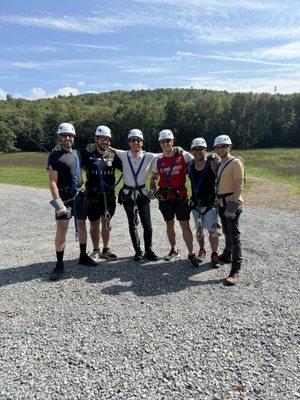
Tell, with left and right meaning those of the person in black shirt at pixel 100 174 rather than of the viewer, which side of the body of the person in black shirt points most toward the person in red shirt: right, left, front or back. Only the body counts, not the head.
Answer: left

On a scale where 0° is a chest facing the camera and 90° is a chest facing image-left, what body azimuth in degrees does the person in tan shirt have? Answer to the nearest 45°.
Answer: approximately 45°

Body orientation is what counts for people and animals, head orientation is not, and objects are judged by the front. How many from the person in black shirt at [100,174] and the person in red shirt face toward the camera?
2

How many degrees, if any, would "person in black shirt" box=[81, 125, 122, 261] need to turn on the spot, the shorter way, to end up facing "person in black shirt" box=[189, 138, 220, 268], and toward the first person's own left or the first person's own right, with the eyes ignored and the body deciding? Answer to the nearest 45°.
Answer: approximately 90° to the first person's own left

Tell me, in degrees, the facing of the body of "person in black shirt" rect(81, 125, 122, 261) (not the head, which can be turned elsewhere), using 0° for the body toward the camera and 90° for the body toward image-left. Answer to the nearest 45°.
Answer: approximately 0°

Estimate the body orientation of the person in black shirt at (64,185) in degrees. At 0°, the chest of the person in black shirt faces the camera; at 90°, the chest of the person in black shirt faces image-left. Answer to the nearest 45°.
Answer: approximately 315°
